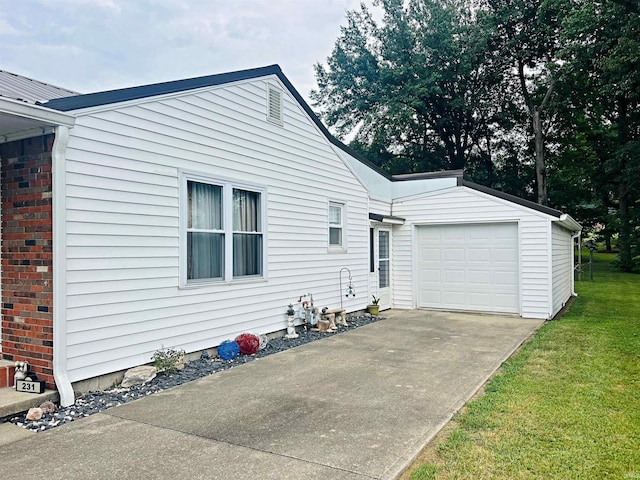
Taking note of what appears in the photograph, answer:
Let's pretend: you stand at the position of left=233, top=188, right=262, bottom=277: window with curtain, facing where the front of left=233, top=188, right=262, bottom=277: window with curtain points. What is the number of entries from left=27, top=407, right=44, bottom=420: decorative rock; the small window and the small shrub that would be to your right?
2

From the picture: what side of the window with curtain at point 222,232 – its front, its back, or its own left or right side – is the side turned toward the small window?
left

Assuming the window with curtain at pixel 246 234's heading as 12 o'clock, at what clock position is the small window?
The small window is roughly at 9 o'clock from the window with curtain.

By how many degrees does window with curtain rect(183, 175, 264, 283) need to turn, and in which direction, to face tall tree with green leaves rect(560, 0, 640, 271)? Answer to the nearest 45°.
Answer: approximately 90° to its left

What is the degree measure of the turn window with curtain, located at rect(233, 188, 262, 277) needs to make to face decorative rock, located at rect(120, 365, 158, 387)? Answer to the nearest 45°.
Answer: approximately 90° to its right

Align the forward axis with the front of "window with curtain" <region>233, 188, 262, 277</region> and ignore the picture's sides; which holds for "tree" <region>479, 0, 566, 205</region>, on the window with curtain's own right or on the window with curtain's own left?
on the window with curtain's own left

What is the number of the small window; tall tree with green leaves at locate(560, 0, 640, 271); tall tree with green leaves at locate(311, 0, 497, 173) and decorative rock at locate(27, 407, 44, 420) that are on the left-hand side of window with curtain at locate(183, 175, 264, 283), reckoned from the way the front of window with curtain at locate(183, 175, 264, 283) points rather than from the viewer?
3

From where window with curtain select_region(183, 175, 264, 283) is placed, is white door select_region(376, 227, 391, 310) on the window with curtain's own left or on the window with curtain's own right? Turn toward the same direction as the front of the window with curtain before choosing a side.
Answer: on the window with curtain's own left

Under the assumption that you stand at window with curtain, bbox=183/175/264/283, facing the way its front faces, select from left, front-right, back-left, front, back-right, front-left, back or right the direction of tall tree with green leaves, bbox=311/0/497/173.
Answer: left

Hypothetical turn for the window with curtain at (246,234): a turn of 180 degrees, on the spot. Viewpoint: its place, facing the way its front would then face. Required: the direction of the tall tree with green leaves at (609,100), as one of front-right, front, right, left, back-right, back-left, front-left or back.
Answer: right

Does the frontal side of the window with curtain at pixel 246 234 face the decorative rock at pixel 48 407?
no

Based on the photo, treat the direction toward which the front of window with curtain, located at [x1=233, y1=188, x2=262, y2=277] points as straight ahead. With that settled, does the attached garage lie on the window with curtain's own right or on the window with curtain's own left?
on the window with curtain's own left

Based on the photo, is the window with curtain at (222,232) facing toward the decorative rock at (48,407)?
no

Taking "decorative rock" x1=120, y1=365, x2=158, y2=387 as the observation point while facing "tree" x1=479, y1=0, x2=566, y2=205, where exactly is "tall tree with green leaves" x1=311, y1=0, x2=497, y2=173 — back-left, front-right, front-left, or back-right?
front-left

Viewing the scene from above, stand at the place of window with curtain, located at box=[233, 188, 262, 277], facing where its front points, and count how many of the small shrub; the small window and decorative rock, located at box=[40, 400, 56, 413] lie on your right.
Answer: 2

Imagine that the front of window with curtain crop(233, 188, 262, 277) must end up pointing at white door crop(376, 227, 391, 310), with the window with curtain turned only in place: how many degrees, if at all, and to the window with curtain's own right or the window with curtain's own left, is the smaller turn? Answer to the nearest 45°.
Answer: approximately 90° to the window with curtain's own left

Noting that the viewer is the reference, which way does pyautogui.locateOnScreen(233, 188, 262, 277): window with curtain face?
facing the viewer and to the right of the viewer
